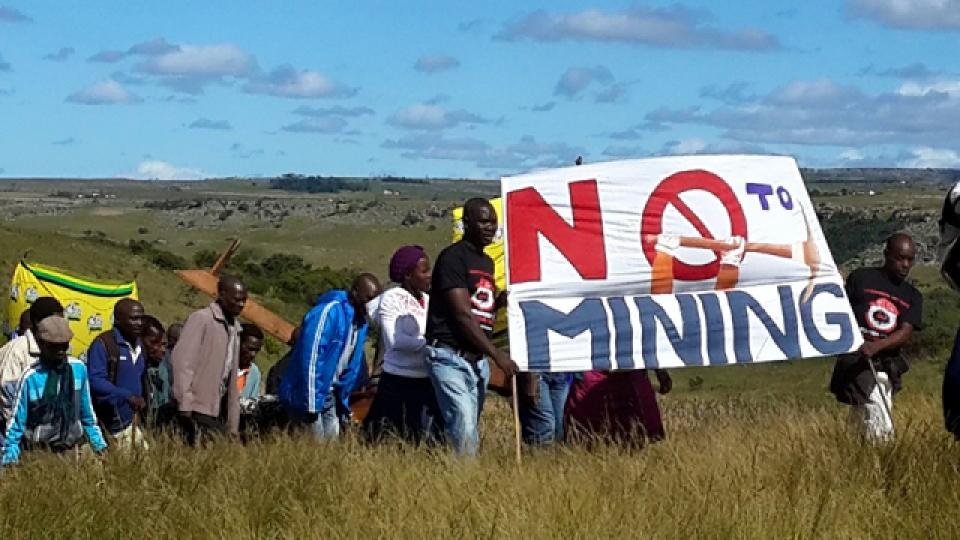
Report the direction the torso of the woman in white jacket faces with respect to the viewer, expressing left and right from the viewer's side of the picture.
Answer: facing the viewer and to the right of the viewer

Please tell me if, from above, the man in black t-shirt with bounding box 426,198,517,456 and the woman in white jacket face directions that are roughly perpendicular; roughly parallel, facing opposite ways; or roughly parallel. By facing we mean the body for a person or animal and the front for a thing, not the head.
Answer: roughly parallel

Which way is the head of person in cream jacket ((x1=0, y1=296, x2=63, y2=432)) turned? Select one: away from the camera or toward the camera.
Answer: toward the camera

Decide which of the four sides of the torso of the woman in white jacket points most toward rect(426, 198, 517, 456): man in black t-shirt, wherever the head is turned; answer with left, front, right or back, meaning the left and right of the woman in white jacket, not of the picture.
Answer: front

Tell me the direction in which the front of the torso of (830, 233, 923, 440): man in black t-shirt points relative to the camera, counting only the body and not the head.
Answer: toward the camera

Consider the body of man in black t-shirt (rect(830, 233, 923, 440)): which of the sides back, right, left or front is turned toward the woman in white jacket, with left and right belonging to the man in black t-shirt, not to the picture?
right

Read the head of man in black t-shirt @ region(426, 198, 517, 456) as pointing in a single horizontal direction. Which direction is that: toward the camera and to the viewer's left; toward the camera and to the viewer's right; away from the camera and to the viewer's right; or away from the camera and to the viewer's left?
toward the camera and to the viewer's right

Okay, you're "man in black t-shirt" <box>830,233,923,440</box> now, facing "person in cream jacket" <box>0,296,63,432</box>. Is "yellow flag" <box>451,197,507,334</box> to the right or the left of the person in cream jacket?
right

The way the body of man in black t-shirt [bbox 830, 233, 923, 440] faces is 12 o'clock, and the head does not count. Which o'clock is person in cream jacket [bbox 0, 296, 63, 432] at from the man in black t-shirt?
The person in cream jacket is roughly at 2 o'clock from the man in black t-shirt.

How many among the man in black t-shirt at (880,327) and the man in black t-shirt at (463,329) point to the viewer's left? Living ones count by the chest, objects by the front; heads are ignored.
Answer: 0
